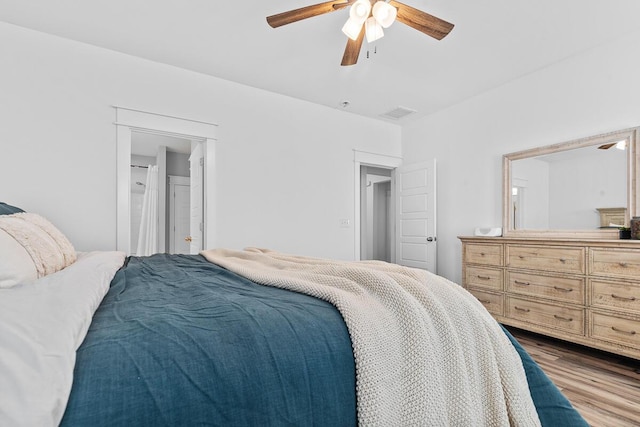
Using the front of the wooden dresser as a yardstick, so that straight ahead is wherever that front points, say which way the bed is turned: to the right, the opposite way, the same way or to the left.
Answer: the opposite way

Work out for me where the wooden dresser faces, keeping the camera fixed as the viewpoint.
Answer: facing the viewer and to the left of the viewer

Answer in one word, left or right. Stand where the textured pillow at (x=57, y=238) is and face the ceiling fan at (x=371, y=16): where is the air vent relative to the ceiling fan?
left

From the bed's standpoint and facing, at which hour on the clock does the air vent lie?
The air vent is roughly at 10 o'clock from the bed.

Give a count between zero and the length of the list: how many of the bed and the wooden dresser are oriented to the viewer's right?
1

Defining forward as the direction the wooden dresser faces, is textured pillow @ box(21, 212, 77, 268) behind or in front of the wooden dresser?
in front

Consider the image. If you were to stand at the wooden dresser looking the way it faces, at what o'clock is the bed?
The bed is roughly at 11 o'clock from the wooden dresser.

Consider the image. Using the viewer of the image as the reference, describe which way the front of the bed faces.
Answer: facing to the right of the viewer

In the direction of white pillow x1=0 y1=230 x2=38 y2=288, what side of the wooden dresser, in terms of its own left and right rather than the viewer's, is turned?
front
